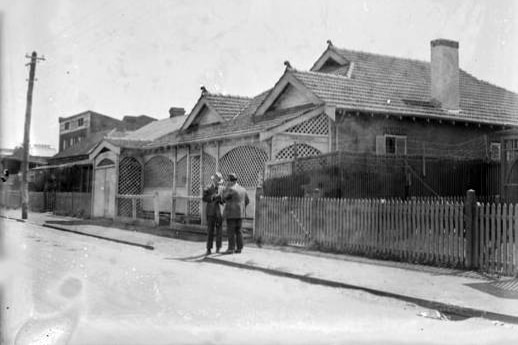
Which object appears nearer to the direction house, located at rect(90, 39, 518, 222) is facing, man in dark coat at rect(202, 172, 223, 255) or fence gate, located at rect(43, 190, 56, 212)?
the man in dark coat

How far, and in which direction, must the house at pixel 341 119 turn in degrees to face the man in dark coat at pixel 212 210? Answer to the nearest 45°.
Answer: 0° — it already faces them

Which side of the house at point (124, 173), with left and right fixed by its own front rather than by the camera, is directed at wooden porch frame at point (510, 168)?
left

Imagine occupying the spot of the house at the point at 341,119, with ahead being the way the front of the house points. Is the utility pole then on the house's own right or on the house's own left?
on the house's own right

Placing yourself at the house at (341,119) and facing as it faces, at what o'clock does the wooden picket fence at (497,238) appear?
The wooden picket fence is roughly at 10 o'clock from the house.

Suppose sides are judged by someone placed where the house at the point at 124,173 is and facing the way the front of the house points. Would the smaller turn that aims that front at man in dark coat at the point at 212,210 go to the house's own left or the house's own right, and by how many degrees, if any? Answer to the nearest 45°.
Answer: approximately 45° to the house's own left

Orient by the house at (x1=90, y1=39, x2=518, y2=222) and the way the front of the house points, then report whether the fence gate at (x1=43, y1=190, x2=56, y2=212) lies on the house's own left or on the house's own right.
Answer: on the house's own right

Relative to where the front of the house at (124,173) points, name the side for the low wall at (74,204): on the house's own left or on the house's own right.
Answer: on the house's own right
